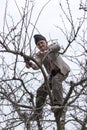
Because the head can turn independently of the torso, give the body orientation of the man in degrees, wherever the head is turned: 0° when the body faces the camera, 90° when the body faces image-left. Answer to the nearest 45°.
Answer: approximately 45°
